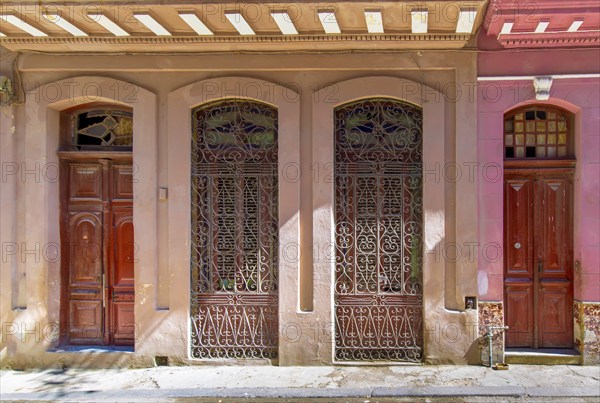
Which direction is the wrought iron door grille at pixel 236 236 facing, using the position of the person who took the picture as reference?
facing the viewer

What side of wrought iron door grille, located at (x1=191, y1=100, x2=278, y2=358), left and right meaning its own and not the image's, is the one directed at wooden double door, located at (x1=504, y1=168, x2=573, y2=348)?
left

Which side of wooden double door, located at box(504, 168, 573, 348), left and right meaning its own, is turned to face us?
front

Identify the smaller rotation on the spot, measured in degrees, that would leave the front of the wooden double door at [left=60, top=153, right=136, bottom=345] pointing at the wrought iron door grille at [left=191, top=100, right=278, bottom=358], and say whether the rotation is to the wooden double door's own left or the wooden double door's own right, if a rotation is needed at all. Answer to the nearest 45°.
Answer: approximately 45° to the wooden double door's own left

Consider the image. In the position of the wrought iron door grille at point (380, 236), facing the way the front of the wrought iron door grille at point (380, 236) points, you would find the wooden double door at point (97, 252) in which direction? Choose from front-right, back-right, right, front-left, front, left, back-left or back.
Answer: right

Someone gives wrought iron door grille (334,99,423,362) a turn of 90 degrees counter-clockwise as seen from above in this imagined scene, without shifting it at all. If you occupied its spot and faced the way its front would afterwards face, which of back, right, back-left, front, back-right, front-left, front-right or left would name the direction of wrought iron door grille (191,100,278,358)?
back

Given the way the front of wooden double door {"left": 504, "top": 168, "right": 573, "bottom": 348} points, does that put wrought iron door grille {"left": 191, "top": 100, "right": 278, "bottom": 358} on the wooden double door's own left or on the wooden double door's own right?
on the wooden double door's own right

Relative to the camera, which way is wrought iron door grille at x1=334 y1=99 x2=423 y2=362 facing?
toward the camera
